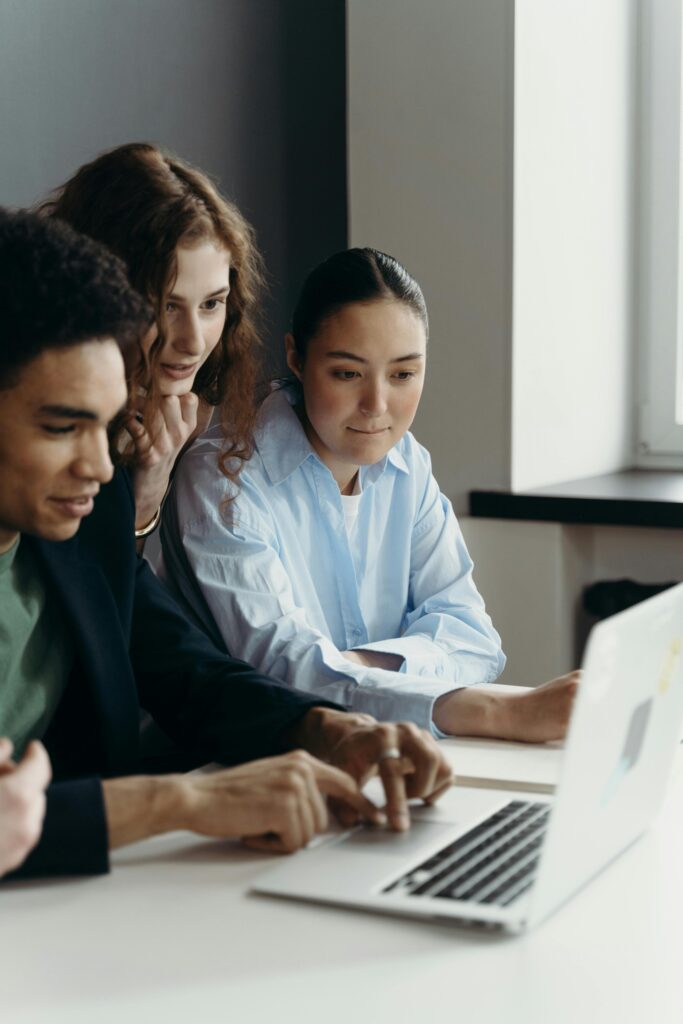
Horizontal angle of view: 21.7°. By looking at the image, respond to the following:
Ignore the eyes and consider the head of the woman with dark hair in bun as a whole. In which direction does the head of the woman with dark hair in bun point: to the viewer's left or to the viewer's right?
to the viewer's right

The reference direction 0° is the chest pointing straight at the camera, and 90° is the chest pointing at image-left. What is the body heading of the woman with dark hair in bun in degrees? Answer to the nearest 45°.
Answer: approximately 315°

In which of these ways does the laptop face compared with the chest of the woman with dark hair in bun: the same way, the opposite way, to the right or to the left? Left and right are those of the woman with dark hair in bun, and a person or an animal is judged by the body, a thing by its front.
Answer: the opposite way

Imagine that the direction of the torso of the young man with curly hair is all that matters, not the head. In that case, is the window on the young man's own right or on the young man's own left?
on the young man's own left

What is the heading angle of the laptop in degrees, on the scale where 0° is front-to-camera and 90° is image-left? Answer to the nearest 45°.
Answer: approximately 135°

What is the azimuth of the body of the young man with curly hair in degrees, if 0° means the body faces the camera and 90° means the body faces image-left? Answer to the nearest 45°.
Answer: approximately 315°
